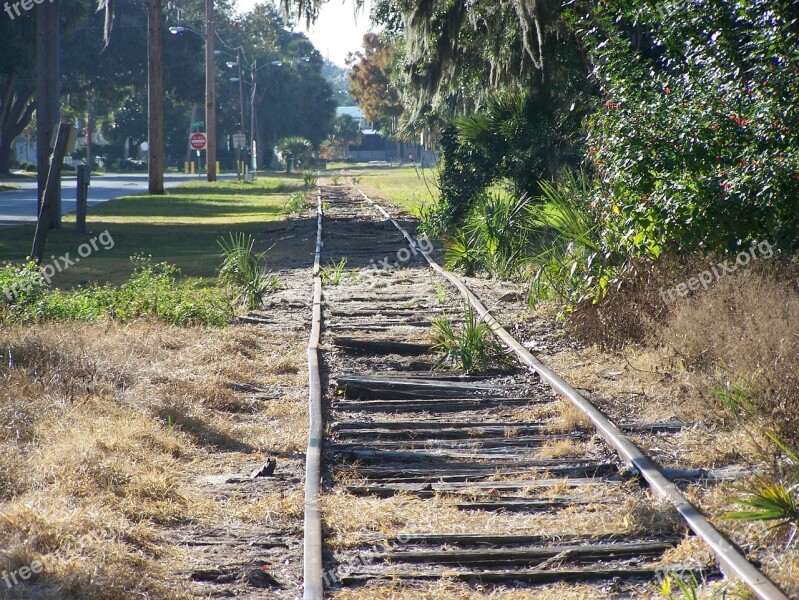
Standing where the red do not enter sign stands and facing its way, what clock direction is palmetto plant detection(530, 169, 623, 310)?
The palmetto plant is roughly at 12 o'clock from the red do not enter sign.

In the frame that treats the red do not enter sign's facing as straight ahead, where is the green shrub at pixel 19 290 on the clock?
The green shrub is roughly at 12 o'clock from the red do not enter sign.

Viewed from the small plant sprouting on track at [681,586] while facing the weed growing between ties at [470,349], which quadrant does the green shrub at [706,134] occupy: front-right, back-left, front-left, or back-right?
front-right

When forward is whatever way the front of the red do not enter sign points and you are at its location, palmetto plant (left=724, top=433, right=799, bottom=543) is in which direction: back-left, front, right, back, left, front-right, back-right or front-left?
front

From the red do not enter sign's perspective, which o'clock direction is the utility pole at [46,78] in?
The utility pole is roughly at 12 o'clock from the red do not enter sign.

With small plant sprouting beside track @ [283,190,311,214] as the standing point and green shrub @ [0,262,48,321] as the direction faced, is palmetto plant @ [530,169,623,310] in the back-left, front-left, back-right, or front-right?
front-left

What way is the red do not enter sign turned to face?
toward the camera

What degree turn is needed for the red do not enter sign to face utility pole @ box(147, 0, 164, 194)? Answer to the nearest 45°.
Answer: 0° — it already faces it

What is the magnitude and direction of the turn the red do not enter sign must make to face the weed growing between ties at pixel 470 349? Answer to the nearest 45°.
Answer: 0° — it already faces it

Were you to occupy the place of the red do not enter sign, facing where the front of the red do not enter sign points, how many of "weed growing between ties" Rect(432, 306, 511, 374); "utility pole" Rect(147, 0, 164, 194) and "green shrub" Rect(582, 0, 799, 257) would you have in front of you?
3

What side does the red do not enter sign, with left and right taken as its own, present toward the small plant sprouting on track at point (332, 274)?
front

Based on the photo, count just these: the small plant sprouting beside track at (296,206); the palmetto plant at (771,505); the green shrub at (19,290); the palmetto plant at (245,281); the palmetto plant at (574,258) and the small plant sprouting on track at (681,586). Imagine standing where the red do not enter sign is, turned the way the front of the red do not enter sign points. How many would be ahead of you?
6

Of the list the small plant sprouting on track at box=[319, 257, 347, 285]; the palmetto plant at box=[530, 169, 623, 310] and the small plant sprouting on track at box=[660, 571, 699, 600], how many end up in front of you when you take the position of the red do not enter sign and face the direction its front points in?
3
